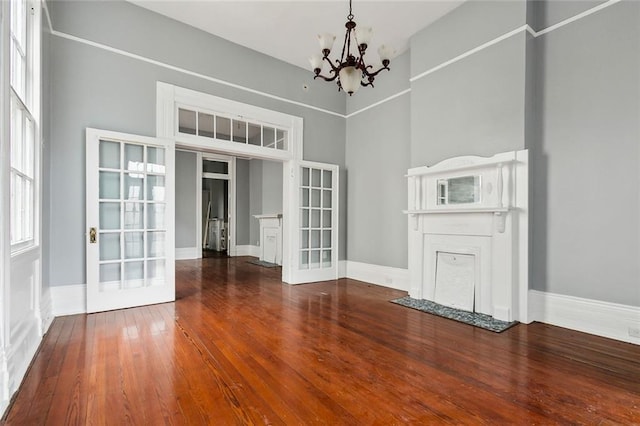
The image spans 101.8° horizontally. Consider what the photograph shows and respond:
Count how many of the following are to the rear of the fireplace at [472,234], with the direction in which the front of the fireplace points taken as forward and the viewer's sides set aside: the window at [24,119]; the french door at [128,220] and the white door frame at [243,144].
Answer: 0

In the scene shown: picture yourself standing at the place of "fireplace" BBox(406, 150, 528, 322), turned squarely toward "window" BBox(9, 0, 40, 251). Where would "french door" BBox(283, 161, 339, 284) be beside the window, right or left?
right

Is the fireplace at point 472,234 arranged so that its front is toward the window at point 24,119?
yes

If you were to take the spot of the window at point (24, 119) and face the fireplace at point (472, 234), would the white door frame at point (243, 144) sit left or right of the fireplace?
left

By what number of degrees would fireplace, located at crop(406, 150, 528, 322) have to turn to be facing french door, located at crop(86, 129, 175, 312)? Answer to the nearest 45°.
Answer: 0° — it already faces it

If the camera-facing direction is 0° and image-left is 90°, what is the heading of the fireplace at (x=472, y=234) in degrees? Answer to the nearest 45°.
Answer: approximately 45°

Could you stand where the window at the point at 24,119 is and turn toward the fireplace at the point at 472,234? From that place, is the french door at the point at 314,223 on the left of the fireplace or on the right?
left

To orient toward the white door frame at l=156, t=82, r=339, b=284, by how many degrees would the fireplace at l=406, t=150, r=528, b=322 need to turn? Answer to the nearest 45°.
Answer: approximately 45° to its right

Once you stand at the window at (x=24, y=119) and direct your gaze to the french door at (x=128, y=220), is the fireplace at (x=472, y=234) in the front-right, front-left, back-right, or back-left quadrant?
front-right

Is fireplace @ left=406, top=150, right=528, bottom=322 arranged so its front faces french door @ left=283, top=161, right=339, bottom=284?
no
